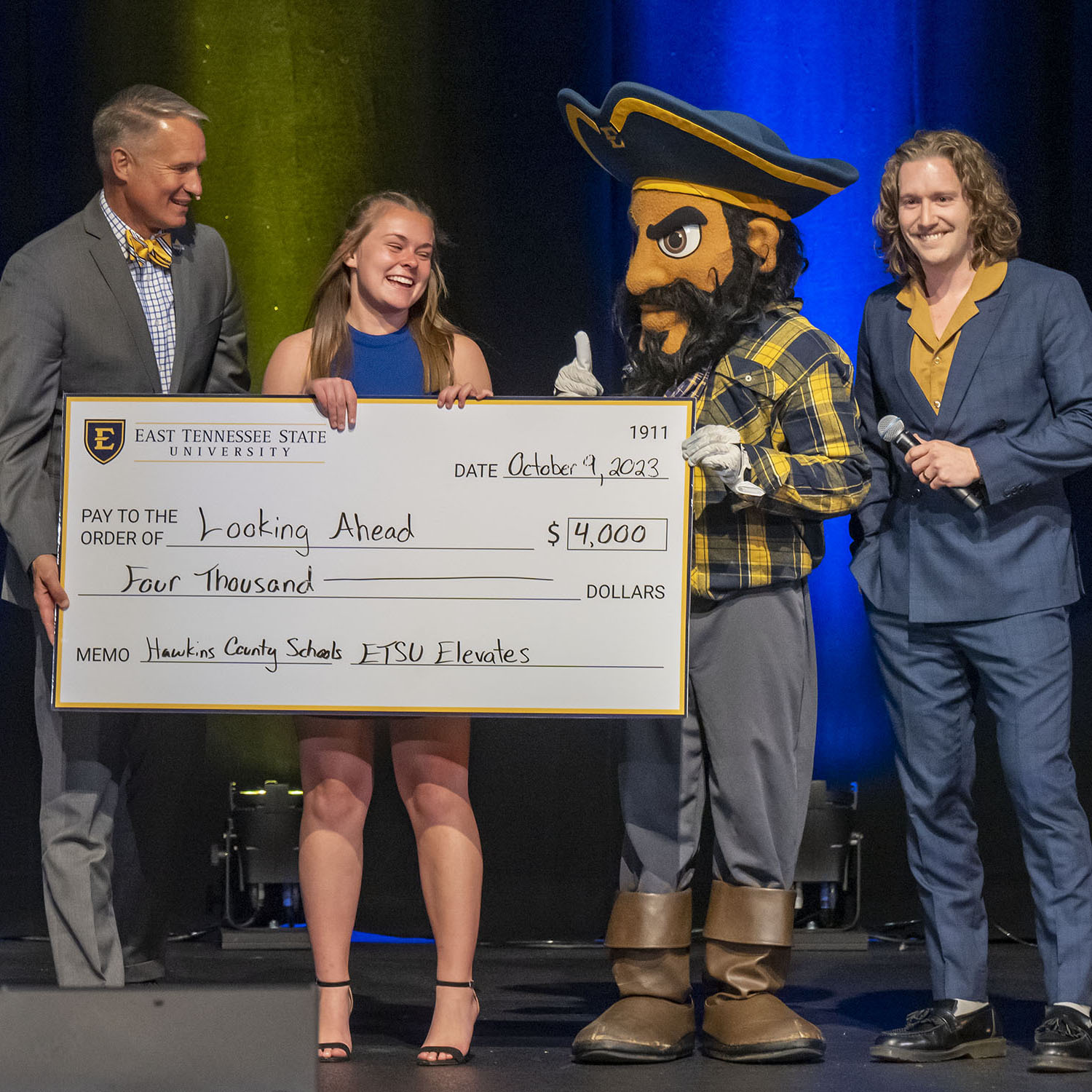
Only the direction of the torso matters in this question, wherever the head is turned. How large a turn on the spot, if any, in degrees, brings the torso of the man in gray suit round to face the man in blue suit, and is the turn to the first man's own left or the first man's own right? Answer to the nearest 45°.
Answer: approximately 45° to the first man's own left

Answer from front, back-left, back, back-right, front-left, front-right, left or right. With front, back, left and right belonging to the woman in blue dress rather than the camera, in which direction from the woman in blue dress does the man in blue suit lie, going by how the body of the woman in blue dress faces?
left

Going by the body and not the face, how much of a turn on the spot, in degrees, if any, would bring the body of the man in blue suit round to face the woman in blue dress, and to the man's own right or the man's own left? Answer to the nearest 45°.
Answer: approximately 45° to the man's own right

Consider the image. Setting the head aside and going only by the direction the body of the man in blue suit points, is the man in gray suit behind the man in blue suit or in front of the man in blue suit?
in front
